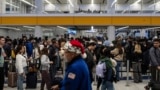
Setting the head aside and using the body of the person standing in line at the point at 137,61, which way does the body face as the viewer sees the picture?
away from the camera

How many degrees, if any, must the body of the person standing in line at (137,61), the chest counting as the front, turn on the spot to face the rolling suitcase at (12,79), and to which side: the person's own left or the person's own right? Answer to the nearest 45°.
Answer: approximately 135° to the person's own left

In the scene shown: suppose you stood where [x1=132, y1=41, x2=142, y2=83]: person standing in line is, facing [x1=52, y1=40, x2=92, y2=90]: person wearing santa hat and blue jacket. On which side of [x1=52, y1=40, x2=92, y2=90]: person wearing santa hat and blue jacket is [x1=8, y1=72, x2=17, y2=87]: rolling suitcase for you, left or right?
right
